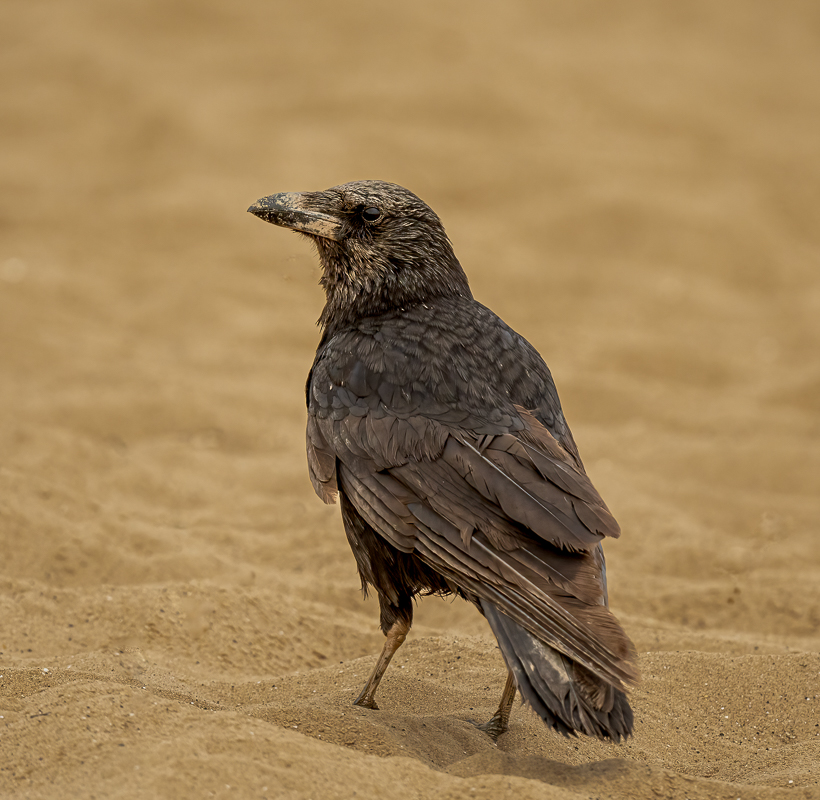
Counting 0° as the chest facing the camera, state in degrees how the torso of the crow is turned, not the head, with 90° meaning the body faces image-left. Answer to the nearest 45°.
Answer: approximately 135°
